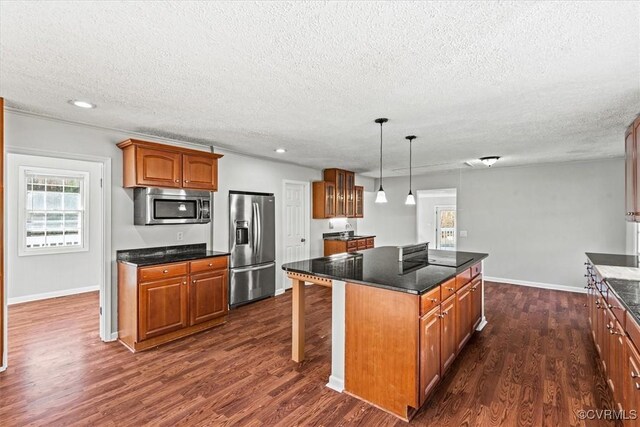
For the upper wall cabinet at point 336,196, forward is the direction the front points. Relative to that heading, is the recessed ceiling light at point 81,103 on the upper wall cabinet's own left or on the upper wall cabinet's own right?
on the upper wall cabinet's own right

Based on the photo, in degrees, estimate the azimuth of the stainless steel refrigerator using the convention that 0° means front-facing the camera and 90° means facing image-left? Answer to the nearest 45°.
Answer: approximately 315°

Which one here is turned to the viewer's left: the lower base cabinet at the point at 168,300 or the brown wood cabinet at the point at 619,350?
the brown wood cabinet

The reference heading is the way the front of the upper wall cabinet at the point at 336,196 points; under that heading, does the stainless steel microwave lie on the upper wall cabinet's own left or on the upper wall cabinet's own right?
on the upper wall cabinet's own right

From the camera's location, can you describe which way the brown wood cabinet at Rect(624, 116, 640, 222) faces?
facing to the left of the viewer

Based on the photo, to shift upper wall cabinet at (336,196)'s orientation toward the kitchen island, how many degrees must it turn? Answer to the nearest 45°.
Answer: approximately 45° to its right

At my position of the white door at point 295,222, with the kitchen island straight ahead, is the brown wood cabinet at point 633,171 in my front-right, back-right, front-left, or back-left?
front-left

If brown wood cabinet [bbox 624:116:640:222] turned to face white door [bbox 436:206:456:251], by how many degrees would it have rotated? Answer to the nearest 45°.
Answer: approximately 45° to its right

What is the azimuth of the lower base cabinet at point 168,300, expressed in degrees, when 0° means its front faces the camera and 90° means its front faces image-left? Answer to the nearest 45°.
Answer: approximately 315°

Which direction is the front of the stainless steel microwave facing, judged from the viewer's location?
facing the viewer and to the right of the viewer

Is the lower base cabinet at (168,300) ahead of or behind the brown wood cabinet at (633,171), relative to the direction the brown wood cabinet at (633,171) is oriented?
ahead

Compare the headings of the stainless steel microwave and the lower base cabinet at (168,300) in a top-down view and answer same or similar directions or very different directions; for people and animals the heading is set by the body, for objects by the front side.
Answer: same or similar directions

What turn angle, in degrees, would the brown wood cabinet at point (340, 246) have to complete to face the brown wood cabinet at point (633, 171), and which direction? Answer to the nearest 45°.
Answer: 0° — it already faces it

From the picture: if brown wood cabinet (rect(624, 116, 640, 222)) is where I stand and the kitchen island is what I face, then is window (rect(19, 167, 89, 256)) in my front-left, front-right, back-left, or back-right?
front-right

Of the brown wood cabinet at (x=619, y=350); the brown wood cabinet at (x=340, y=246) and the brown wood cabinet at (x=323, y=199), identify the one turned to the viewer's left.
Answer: the brown wood cabinet at (x=619, y=350)

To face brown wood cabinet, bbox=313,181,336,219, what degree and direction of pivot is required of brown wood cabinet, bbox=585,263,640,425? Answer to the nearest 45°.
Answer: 0° — it already faces it

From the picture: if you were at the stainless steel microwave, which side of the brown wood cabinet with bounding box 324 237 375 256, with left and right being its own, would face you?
right
